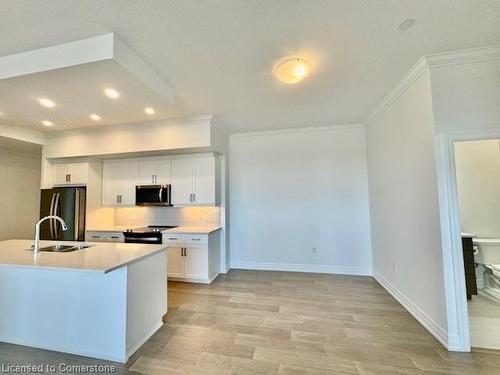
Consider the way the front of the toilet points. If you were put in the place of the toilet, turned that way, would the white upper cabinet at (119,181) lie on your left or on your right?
on your right

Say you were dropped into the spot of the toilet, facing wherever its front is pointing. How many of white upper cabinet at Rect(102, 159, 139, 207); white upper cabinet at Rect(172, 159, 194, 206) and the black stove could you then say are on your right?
3

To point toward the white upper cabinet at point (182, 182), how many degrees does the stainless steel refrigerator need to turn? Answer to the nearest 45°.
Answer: approximately 90° to its left

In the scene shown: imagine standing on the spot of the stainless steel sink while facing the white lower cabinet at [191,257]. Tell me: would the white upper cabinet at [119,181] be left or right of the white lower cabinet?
left

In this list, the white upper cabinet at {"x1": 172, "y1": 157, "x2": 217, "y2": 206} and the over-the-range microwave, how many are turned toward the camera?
2

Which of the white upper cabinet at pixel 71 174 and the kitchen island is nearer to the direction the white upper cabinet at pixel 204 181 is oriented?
the kitchen island

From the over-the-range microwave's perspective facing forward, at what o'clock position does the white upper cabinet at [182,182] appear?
The white upper cabinet is roughly at 10 o'clock from the over-the-range microwave.

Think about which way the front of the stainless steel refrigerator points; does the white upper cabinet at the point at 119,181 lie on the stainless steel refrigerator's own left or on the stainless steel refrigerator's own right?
on the stainless steel refrigerator's own left

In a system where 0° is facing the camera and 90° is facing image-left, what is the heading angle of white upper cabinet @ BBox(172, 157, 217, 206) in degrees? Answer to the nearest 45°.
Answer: approximately 0°
